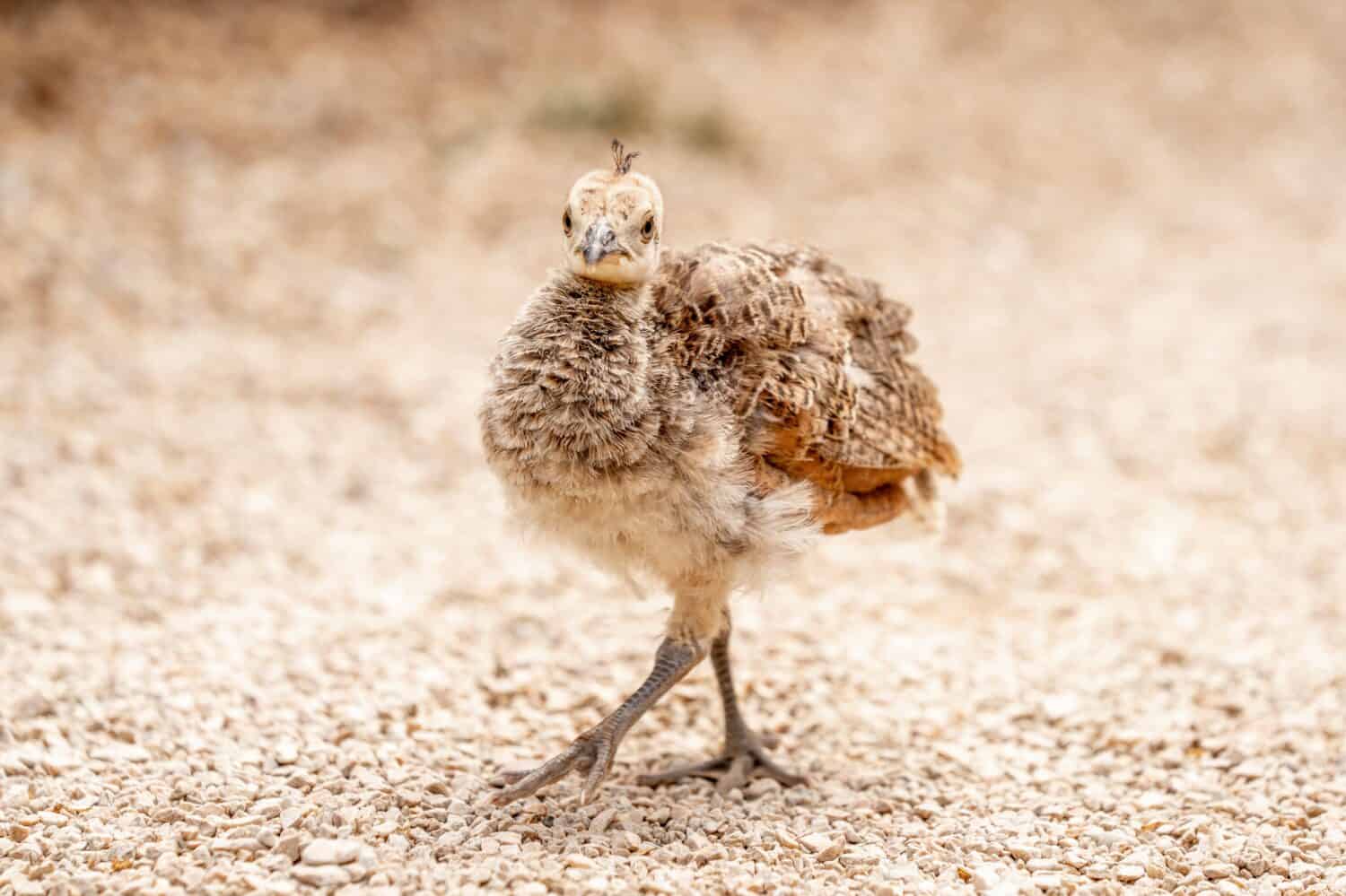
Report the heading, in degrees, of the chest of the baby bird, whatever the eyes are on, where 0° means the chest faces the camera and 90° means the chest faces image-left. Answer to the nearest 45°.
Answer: approximately 45°
